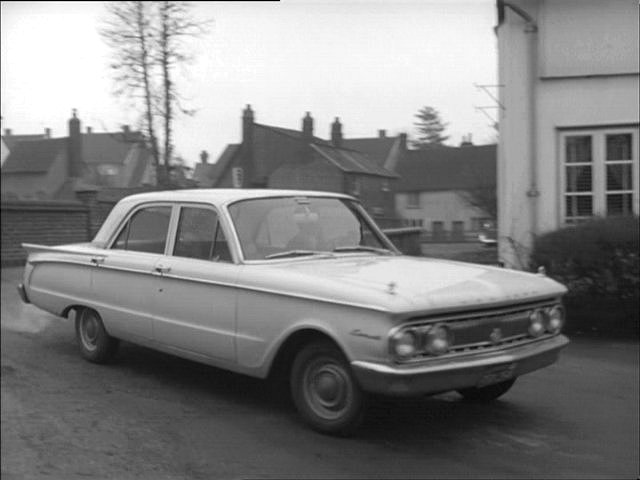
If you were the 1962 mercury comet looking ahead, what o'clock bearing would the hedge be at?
The hedge is roughly at 9 o'clock from the 1962 mercury comet.

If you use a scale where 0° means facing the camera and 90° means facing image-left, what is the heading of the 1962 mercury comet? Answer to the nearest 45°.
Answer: approximately 315°

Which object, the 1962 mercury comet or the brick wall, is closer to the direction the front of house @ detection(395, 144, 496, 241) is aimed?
the 1962 mercury comet

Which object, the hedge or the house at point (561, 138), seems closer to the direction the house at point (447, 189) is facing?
the hedge
